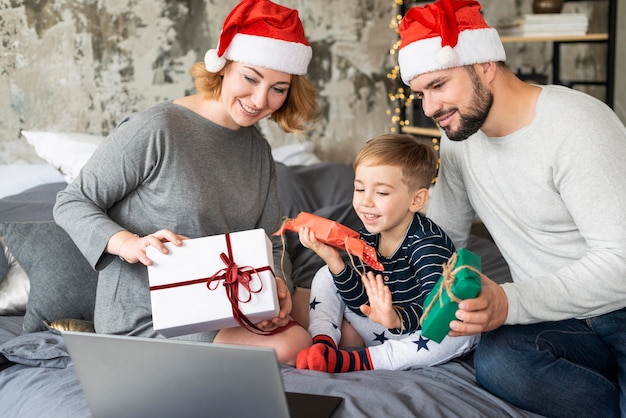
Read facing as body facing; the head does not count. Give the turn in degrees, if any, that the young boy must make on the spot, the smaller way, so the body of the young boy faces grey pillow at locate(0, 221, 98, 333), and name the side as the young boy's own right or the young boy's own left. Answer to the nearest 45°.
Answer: approximately 45° to the young boy's own right

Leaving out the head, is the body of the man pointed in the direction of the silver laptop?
yes

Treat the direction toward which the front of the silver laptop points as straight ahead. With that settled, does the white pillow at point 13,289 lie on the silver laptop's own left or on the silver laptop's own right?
on the silver laptop's own left

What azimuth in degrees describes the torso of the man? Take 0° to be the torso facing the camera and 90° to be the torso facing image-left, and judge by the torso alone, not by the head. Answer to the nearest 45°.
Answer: approximately 45°

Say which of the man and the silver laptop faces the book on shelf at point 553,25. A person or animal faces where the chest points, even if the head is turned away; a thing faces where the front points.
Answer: the silver laptop

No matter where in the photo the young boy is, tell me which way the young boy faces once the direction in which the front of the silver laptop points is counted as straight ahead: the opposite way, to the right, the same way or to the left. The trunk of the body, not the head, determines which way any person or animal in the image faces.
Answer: the opposite way

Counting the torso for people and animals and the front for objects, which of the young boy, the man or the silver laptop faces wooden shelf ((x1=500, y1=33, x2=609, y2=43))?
the silver laptop

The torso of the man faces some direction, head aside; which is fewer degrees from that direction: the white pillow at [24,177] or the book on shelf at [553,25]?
the white pillow

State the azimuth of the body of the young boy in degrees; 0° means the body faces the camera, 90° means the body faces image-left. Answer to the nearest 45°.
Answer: approximately 45°
